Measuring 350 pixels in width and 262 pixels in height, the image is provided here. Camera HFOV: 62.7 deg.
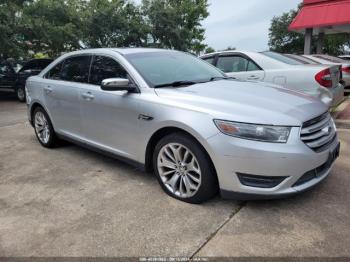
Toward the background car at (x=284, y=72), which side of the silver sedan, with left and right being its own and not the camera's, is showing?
left

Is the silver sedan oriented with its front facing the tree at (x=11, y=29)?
no

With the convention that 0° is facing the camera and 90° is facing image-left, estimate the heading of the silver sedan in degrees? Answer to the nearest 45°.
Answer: approximately 315°

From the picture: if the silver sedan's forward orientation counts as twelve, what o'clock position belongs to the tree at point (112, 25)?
The tree is roughly at 7 o'clock from the silver sedan.

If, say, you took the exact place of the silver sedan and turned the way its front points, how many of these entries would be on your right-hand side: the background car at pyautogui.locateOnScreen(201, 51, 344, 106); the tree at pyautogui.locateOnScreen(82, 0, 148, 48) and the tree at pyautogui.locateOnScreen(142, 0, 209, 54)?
0

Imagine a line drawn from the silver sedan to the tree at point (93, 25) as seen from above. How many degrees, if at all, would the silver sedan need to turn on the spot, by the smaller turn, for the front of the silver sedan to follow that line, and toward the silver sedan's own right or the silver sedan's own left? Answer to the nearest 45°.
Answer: approximately 135° to the silver sedan's own left

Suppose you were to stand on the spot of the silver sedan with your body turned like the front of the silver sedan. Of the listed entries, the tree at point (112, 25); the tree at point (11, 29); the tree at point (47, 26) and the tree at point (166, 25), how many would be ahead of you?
0

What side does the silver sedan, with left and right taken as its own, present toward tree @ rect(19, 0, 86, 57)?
back

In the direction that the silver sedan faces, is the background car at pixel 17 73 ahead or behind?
behind

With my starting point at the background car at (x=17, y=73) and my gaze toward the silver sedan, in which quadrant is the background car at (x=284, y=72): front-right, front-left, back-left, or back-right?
front-left

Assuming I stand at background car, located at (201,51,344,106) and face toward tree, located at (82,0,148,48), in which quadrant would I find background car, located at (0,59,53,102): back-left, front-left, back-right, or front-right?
front-left

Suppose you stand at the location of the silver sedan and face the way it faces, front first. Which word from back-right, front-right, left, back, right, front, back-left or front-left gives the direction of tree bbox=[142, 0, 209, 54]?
back-left

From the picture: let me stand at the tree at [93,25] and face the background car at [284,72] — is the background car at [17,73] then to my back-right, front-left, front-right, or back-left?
front-right
